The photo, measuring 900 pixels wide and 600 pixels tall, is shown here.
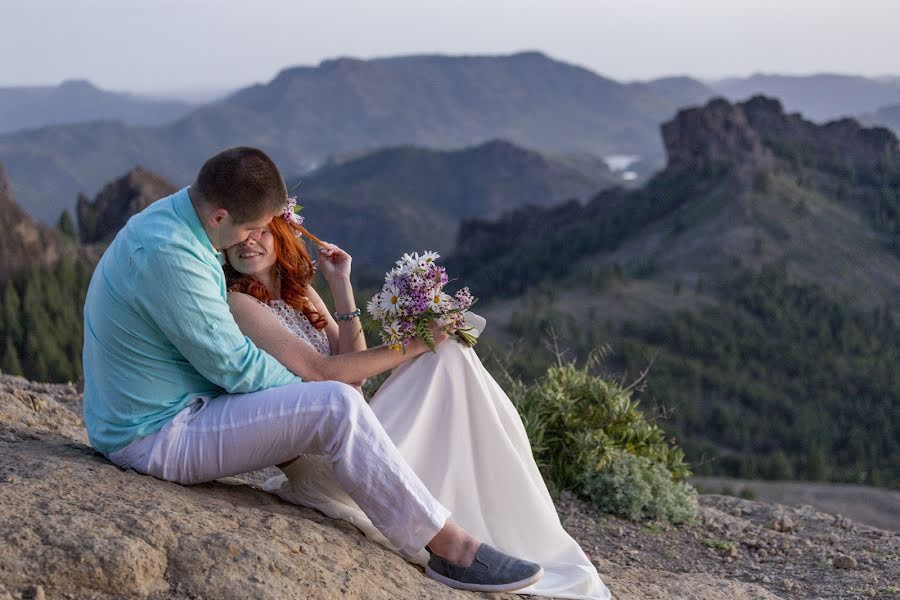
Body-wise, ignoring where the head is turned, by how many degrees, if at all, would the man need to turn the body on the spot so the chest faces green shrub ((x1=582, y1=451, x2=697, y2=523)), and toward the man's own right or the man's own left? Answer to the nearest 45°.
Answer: approximately 45° to the man's own left

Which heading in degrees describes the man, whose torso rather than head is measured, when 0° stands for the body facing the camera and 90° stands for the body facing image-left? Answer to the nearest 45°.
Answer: approximately 270°

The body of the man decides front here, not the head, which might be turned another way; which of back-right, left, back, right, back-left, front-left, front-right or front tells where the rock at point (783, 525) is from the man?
front-left

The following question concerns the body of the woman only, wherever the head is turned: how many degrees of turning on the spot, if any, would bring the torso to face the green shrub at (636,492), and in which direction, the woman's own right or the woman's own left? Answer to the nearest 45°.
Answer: approximately 90° to the woman's own left

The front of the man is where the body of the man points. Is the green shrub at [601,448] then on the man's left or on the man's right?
on the man's left

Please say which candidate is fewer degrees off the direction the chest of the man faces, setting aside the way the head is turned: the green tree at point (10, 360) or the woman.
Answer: the woman

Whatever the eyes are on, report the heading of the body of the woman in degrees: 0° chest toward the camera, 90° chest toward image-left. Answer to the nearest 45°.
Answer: approximately 315°

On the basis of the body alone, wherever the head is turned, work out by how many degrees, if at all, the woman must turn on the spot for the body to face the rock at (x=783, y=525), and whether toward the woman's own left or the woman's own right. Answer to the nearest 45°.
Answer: approximately 90° to the woman's own left

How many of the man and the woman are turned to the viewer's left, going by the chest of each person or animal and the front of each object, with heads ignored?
0

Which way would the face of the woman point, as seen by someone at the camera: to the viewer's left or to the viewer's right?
to the viewer's left
